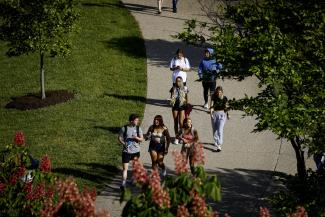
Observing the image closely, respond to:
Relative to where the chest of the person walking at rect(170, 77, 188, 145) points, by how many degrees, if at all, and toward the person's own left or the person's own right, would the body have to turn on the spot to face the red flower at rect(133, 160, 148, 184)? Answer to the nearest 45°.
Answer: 0° — they already face it

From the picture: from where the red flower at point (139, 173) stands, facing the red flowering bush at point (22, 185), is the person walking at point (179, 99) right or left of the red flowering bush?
right

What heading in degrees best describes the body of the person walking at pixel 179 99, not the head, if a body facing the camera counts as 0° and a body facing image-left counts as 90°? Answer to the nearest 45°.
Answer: approximately 0°

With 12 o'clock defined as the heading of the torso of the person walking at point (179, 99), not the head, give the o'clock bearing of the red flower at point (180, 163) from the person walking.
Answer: The red flower is roughly at 12 o'clock from the person walking.

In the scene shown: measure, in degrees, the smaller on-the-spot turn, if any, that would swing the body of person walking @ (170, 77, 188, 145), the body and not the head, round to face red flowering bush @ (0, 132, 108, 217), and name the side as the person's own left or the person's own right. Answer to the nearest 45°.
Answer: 0° — they already face it
